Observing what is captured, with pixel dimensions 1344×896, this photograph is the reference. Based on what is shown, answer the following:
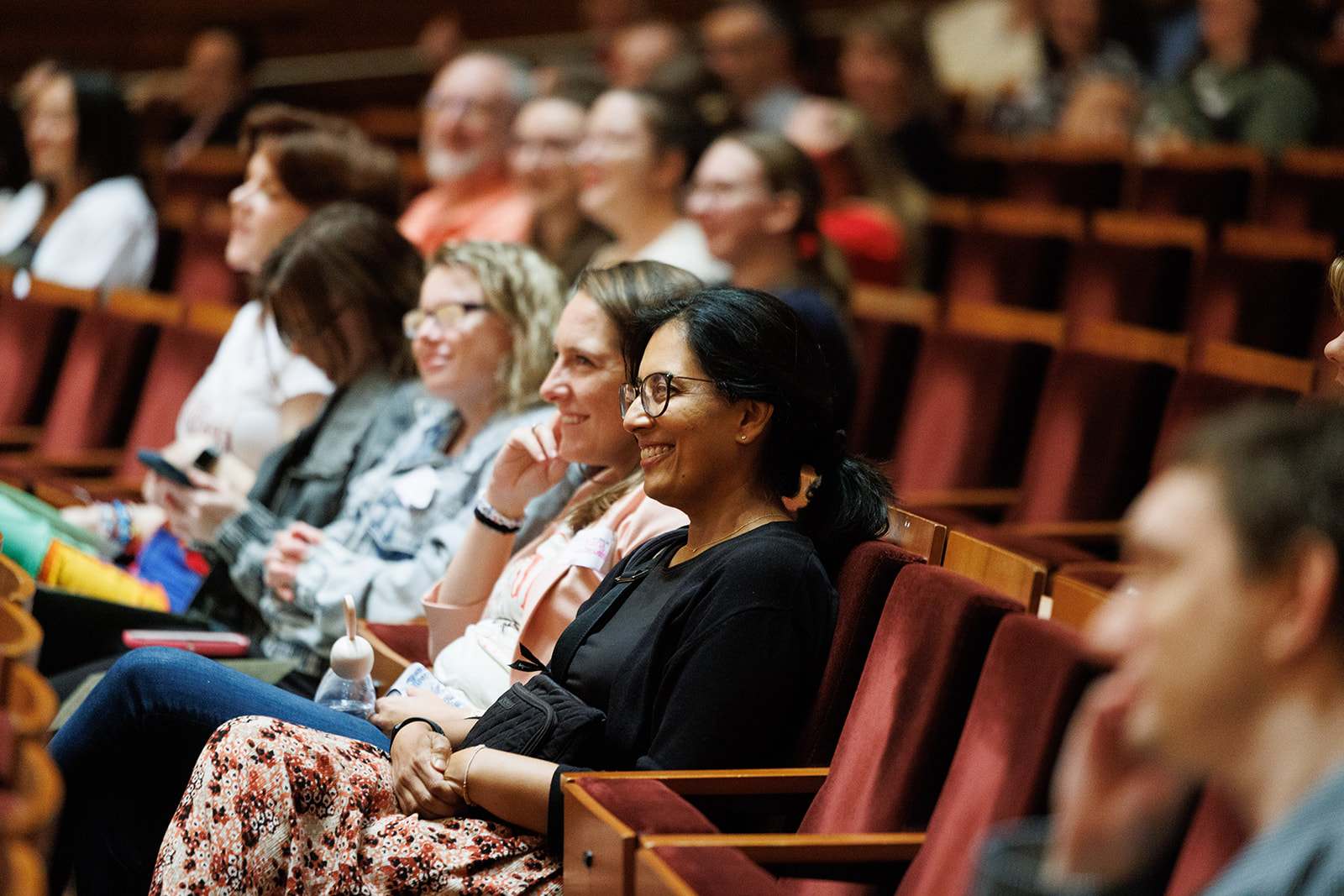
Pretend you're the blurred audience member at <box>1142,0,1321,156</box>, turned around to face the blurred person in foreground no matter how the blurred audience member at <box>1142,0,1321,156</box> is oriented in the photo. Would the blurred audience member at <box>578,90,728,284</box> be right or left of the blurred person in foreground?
right

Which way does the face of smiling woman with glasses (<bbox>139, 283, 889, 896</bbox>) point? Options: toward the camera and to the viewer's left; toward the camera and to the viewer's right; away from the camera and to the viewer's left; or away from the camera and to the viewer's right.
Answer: toward the camera and to the viewer's left

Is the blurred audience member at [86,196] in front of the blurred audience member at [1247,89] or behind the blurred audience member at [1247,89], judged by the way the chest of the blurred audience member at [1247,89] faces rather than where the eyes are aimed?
in front

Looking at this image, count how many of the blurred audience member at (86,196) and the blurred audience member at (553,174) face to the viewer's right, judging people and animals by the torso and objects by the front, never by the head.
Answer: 0

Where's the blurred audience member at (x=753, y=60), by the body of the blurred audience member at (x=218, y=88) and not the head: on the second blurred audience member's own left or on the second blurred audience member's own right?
on the second blurred audience member's own left

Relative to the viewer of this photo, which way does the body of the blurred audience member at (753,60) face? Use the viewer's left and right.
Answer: facing the viewer and to the left of the viewer

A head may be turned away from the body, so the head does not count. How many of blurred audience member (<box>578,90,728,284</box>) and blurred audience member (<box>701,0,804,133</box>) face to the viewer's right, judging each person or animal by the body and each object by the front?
0

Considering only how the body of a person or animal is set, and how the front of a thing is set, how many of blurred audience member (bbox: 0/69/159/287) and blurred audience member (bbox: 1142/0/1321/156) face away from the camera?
0

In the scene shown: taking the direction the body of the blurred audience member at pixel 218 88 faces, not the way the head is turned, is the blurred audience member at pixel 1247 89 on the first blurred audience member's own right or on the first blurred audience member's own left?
on the first blurred audience member's own left

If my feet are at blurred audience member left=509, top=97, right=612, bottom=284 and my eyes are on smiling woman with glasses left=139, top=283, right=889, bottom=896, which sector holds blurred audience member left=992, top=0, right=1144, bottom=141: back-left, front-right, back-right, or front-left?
back-left

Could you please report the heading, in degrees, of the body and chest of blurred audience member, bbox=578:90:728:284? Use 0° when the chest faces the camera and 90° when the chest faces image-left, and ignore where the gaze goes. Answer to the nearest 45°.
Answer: approximately 45°

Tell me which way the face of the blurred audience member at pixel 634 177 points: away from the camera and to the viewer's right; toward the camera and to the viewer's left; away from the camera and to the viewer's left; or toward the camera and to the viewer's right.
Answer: toward the camera and to the viewer's left
